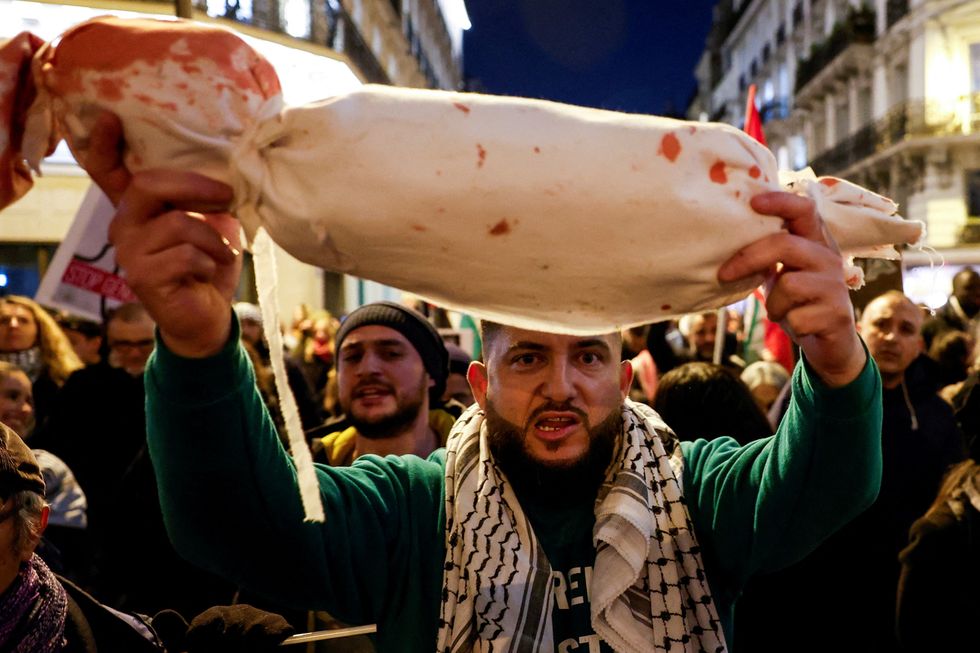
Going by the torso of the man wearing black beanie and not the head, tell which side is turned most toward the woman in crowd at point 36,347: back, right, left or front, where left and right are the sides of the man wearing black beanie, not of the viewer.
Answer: right

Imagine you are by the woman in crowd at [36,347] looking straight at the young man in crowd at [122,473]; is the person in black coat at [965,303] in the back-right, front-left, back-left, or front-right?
front-left

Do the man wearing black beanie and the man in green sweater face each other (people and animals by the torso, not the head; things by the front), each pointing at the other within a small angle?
no

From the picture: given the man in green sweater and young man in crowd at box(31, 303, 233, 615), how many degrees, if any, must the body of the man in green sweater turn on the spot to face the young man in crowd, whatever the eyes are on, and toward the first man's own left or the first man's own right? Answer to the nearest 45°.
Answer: approximately 135° to the first man's own right

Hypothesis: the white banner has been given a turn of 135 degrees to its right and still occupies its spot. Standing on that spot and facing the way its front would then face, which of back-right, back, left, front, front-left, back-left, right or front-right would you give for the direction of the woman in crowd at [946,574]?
back

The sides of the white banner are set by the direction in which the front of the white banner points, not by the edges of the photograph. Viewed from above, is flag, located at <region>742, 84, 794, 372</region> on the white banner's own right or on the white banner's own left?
on the white banner's own left

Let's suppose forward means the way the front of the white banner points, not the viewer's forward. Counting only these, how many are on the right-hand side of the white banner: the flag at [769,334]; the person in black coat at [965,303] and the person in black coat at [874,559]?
0

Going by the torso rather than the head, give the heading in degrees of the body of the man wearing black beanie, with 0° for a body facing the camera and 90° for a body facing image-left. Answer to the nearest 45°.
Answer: approximately 45°

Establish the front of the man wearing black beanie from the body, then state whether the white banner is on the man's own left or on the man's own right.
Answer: on the man's own right

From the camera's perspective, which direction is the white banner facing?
toward the camera

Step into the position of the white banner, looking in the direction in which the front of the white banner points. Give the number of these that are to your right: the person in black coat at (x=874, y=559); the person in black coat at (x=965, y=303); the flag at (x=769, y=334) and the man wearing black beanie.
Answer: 0

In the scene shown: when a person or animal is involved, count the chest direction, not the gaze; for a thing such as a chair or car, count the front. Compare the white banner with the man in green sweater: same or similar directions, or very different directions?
same or similar directions

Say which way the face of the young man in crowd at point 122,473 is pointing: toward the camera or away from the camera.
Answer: toward the camera

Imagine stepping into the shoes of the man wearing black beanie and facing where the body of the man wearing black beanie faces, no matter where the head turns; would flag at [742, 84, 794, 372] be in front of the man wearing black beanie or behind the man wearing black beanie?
behind

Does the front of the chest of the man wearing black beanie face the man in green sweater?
no

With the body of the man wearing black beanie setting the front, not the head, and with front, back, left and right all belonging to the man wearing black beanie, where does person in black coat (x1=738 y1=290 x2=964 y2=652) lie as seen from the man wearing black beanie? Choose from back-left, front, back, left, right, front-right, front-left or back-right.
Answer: back-left

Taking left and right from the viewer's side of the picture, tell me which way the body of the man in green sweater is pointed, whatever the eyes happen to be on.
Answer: facing the viewer

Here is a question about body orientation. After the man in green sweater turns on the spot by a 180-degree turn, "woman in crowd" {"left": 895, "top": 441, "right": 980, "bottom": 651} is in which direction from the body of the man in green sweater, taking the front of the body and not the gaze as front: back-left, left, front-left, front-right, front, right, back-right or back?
front-right

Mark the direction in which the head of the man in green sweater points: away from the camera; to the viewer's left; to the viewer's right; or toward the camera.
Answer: toward the camera
